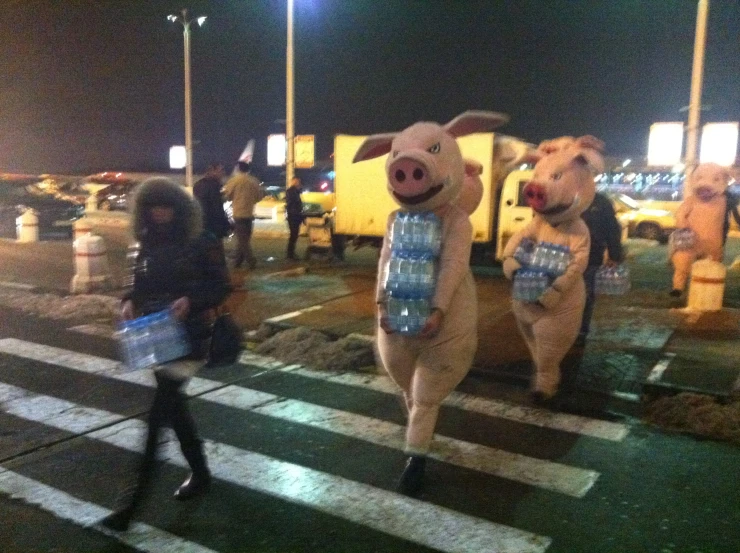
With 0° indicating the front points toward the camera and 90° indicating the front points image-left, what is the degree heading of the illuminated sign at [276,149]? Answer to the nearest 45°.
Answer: approximately 0°

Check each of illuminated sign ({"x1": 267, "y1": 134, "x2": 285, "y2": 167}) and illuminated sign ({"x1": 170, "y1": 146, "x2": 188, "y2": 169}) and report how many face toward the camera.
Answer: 2

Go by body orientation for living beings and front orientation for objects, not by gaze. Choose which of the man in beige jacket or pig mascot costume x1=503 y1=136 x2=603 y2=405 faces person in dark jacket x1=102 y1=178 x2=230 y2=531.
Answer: the pig mascot costume

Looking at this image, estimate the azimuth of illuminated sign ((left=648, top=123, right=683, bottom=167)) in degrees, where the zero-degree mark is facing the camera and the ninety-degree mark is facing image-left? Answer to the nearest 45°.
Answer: approximately 0°

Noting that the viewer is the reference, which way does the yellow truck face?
facing the viewer and to the right of the viewer

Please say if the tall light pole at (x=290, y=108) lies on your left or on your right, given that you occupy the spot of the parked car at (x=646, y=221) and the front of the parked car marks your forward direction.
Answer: on your right

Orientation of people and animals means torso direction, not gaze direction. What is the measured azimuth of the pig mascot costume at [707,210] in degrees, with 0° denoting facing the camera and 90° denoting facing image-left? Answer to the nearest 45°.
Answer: approximately 45°

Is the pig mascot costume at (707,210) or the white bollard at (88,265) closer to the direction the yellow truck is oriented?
the pig mascot costume

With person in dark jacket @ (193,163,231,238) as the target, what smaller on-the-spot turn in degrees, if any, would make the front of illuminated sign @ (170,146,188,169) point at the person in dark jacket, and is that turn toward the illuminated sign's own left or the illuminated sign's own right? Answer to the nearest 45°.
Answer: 0° — it already faces them

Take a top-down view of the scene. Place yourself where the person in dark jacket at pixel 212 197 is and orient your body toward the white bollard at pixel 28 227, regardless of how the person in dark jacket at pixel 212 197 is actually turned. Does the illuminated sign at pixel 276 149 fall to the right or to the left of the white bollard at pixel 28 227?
right

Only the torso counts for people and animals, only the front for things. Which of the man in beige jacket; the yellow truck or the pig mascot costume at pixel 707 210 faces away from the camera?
the man in beige jacket

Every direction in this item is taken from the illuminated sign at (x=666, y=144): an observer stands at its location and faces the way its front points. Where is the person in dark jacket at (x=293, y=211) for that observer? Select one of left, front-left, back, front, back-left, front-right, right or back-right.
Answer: front-right
